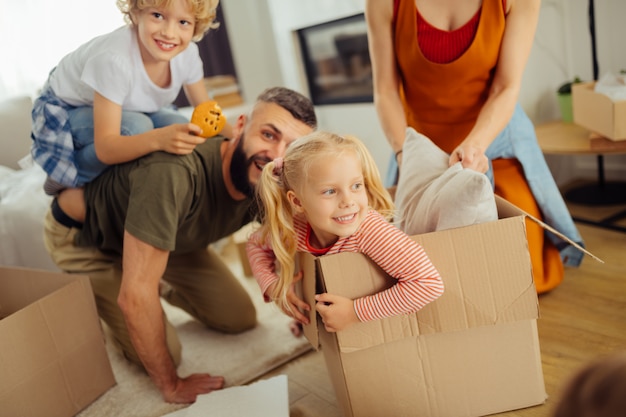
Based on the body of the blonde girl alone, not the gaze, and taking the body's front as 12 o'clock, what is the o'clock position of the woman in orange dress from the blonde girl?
The woman in orange dress is roughly at 7 o'clock from the blonde girl.

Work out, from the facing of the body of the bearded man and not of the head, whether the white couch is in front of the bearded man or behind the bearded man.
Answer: behind

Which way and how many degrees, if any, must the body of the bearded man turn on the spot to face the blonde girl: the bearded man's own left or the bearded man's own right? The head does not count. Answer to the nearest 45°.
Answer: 0° — they already face them

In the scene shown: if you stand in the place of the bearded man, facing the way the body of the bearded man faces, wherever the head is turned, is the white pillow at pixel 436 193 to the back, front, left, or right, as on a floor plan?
front

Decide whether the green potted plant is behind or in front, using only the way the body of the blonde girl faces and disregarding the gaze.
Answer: behind

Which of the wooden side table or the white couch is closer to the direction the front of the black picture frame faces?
the white couch

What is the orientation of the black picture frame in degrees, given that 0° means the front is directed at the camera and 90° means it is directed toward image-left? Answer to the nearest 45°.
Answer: approximately 45°

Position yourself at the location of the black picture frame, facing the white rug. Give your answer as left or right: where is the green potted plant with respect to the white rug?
left

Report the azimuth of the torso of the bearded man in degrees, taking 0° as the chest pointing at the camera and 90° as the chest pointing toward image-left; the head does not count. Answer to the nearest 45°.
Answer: approximately 315°

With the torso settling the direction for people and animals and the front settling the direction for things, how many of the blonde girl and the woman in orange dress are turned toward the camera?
2

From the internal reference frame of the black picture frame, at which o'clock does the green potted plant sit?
The green potted plant is roughly at 9 o'clock from the black picture frame.

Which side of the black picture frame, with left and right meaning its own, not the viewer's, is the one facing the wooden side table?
left

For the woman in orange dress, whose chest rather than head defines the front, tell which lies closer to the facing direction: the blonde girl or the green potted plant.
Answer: the blonde girl
